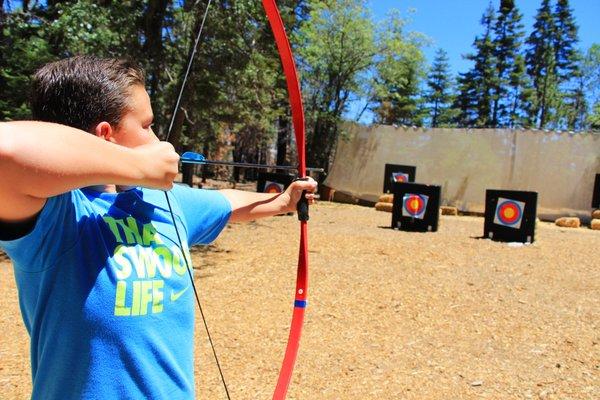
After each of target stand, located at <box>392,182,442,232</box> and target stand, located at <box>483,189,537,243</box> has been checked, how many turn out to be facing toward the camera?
2

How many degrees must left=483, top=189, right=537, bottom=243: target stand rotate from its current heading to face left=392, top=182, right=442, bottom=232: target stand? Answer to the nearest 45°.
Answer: approximately 90° to its right

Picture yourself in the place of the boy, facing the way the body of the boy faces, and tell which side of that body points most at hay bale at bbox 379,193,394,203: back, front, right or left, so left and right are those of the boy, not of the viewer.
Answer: left

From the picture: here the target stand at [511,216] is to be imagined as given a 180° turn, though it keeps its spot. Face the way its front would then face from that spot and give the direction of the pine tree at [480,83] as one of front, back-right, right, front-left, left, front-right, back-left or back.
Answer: front

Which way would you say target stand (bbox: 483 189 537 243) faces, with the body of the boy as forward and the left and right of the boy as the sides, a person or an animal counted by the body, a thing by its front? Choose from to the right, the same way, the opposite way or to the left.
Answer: to the right

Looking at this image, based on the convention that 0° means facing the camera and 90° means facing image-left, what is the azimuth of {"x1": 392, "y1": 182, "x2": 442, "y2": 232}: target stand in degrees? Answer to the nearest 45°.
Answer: approximately 0°

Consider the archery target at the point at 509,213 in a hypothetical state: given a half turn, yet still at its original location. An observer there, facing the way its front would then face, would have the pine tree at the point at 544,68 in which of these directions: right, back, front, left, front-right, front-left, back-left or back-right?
front

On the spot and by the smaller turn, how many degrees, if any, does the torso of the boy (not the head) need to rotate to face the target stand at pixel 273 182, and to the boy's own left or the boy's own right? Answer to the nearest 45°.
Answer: approximately 135° to the boy's own left

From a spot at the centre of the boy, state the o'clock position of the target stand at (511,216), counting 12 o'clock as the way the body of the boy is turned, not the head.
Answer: The target stand is roughly at 9 o'clock from the boy.

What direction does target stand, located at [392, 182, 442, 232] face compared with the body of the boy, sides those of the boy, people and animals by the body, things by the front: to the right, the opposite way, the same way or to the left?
to the right

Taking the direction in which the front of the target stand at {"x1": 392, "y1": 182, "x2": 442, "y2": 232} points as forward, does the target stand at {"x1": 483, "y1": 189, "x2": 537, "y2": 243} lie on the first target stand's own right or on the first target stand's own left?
on the first target stand's own left

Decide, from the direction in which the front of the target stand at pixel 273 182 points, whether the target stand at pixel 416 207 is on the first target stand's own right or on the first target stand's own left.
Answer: on the first target stand's own left
